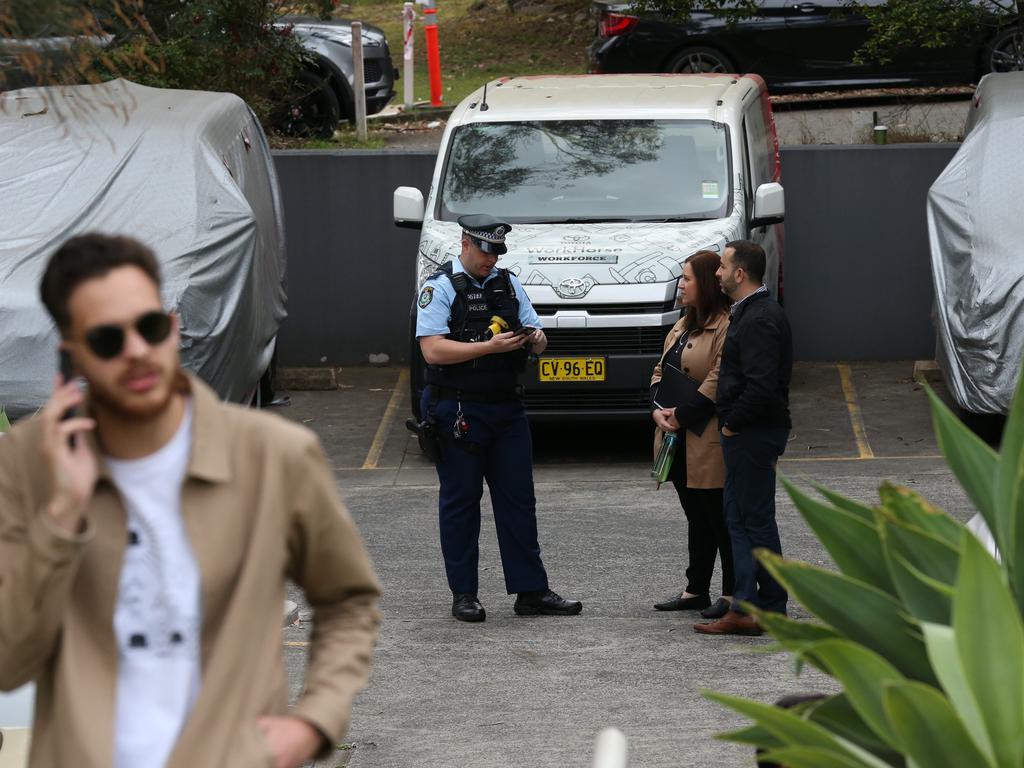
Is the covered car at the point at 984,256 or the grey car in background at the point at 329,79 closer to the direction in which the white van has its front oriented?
the covered car

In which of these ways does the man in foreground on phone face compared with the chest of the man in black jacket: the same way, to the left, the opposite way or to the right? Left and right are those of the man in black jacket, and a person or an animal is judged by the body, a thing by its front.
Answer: to the left

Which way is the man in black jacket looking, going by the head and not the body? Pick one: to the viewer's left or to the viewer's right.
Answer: to the viewer's left

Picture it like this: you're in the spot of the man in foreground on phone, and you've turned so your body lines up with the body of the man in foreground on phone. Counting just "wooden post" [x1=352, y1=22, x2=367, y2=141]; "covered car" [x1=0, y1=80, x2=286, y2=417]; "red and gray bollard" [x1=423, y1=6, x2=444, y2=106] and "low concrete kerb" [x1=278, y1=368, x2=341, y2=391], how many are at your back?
4

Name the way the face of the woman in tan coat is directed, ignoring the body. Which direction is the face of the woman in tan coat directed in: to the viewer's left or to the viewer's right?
to the viewer's left

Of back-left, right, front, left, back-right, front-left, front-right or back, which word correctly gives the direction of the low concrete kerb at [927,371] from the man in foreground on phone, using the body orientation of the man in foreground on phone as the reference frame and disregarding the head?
back-left

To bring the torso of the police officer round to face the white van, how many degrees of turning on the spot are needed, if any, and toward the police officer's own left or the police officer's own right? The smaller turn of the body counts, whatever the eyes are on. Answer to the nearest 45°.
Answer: approximately 135° to the police officer's own left

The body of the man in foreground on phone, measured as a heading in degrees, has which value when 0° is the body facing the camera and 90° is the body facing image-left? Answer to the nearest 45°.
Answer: approximately 0°

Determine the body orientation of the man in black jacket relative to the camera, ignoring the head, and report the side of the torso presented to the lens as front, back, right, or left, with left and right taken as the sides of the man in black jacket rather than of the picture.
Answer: left
